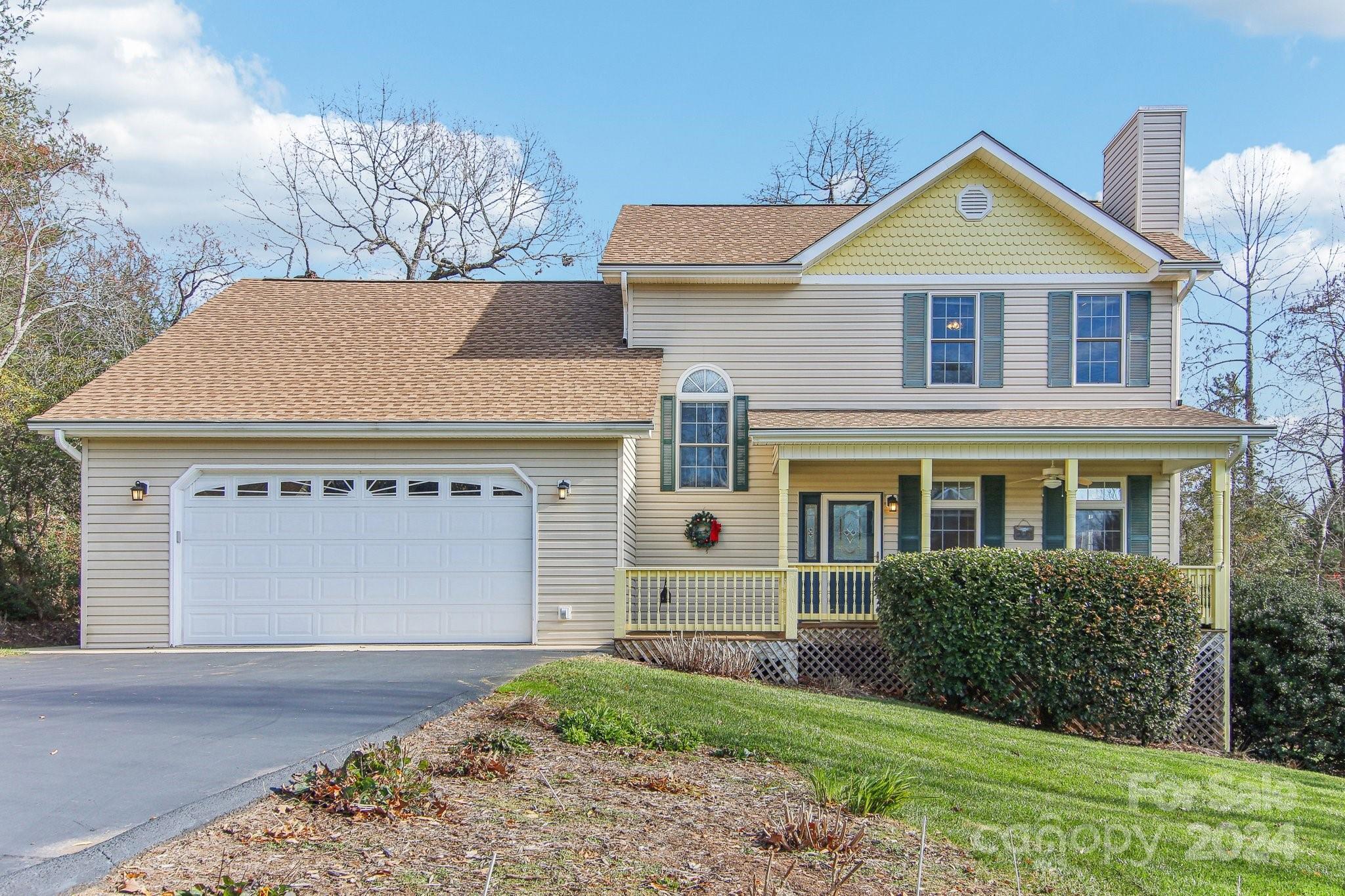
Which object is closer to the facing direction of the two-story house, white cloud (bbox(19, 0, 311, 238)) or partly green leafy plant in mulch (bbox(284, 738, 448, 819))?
the partly green leafy plant in mulch

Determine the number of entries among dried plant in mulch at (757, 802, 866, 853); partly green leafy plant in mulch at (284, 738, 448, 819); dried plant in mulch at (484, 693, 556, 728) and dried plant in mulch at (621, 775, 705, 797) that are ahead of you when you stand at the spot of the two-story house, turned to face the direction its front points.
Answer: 4

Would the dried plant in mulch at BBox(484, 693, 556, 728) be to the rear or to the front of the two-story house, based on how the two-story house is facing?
to the front

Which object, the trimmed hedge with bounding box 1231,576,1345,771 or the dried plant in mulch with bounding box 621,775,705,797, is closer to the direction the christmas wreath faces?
the dried plant in mulch

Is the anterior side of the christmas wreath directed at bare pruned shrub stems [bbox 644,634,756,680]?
yes

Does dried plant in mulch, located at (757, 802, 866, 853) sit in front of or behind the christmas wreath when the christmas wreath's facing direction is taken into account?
in front

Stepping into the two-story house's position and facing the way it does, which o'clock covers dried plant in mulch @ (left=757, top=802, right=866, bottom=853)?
The dried plant in mulch is roughly at 12 o'clock from the two-story house.

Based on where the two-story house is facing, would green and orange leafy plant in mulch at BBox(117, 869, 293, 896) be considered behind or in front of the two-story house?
in front

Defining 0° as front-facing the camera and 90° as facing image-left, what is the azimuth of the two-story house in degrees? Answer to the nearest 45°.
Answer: approximately 0°
